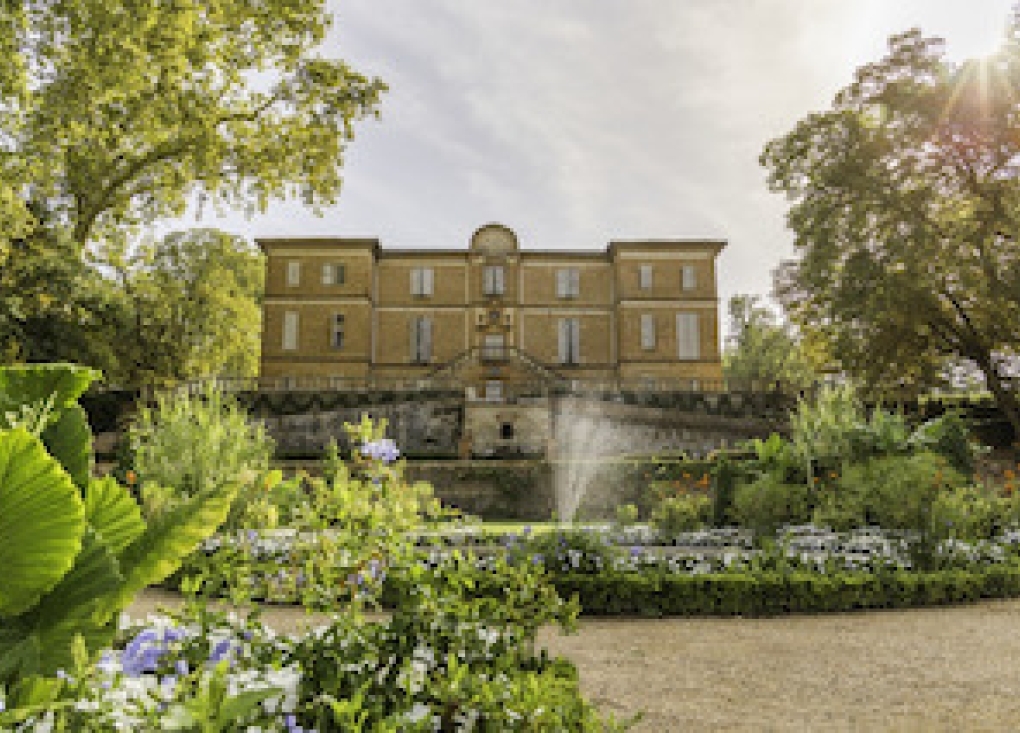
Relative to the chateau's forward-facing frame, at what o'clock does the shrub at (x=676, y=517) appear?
The shrub is roughly at 12 o'clock from the chateau.

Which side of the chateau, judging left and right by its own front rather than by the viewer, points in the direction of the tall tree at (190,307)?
right

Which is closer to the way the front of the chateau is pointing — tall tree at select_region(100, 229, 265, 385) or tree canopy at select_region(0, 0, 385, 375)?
the tree canopy

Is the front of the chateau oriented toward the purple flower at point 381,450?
yes

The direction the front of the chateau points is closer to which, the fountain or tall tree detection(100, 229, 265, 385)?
the fountain

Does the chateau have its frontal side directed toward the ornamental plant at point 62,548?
yes

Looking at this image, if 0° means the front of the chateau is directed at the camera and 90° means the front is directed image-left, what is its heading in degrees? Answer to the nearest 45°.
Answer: approximately 0°
